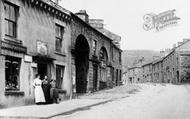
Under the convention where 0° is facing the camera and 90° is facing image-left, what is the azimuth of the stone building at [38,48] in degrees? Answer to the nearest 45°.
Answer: approximately 315°
